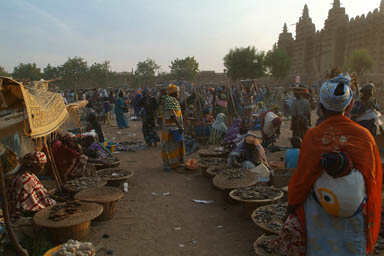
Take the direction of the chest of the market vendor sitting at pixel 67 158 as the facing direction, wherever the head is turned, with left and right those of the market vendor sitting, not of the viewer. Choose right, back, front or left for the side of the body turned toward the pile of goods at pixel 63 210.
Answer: right

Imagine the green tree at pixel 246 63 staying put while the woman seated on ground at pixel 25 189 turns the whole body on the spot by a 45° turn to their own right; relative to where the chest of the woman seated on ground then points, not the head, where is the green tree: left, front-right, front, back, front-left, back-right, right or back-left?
left

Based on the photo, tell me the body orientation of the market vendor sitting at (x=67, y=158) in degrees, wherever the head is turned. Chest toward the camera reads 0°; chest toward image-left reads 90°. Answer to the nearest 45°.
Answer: approximately 270°

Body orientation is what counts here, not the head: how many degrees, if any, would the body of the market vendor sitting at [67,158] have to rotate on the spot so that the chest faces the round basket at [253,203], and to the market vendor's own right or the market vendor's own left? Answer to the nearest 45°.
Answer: approximately 45° to the market vendor's own right

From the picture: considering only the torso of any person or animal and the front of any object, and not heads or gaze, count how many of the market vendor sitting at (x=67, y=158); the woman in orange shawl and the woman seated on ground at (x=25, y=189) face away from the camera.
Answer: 1

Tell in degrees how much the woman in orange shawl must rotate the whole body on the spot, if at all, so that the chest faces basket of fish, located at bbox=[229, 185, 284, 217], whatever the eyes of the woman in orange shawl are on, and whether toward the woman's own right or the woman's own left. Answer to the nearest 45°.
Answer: approximately 45° to the woman's own left

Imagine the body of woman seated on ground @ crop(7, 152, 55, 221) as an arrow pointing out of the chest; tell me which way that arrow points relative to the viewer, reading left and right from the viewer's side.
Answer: facing to the right of the viewer

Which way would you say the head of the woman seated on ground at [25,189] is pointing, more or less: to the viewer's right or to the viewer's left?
to the viewer's right

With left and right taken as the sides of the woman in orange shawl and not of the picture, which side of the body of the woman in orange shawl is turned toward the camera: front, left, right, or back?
back

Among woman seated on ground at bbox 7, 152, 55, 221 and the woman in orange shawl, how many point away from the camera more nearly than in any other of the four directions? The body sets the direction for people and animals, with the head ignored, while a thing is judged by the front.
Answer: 1

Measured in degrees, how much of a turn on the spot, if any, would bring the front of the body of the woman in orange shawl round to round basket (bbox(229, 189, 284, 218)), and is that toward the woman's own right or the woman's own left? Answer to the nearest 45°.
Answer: approximately 45° to the woman's own left

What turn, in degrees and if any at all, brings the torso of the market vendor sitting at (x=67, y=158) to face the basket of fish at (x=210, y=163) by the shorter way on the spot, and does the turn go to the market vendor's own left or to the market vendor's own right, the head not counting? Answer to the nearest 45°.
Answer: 0° — they already face it

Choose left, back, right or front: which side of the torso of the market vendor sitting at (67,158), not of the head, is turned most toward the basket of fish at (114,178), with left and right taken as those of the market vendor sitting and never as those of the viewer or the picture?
front
